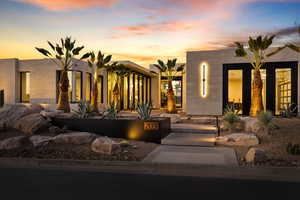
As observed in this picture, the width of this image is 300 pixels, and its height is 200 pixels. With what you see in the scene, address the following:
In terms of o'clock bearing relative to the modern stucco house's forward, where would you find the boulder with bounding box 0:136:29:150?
The boulder is roughly at 1 o'clock from the modern stucco house.

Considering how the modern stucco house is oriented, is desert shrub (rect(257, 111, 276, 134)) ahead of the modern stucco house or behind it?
ahead

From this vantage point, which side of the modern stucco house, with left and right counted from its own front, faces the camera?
front

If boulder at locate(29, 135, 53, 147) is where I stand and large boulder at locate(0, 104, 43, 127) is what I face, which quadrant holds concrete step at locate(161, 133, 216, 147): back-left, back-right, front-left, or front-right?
back-right

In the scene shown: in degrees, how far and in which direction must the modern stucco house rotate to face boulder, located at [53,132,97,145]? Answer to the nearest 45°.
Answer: approximately 45° to its right

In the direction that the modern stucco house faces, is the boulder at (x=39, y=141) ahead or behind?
ahead

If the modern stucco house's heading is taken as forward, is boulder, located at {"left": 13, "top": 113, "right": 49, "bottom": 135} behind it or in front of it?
in front

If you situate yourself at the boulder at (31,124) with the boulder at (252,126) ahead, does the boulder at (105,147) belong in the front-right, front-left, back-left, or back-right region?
front-right

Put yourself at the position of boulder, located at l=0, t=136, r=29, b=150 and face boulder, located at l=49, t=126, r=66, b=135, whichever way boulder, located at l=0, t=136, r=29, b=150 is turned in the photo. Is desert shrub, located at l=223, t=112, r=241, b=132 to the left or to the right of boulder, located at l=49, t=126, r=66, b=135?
right

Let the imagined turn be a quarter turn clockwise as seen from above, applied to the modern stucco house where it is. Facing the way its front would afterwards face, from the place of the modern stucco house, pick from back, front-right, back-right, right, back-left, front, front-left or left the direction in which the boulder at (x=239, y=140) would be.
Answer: left
